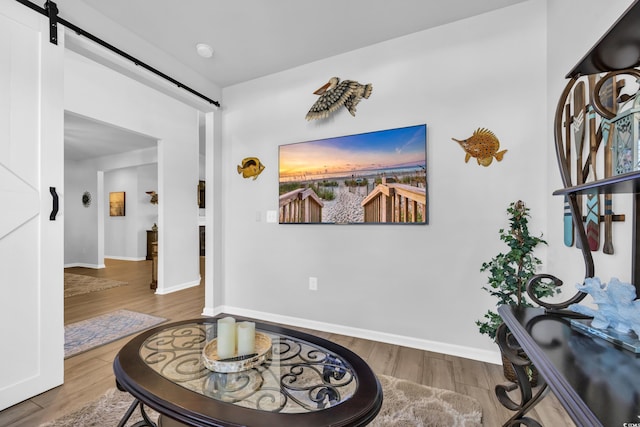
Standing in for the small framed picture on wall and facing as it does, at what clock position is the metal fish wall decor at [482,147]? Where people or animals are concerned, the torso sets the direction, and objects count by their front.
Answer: The metal fish wall decor is roughly at 10 o'clock from the small framed picture on wall.

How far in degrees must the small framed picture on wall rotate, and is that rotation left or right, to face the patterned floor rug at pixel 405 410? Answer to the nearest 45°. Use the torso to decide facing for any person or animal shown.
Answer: approximately 45° to its left

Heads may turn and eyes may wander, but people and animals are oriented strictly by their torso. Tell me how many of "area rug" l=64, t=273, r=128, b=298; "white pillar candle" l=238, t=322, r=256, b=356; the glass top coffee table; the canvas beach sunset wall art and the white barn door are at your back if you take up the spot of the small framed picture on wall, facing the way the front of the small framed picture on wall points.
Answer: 0

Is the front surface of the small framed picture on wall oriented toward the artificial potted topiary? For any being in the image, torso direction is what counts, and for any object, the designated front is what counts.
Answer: no

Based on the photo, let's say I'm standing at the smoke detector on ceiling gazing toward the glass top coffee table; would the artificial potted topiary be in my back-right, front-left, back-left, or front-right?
front-left

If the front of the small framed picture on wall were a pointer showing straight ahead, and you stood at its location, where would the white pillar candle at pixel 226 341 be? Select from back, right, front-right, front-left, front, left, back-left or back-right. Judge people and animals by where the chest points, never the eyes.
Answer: front-left

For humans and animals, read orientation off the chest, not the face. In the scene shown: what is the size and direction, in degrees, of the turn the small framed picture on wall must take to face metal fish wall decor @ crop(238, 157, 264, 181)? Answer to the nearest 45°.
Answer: approximately 45° to its left

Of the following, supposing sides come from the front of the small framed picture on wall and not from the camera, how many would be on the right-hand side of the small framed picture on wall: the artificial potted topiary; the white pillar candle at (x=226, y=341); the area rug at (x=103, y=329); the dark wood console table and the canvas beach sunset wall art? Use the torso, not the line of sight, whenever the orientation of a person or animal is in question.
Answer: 0

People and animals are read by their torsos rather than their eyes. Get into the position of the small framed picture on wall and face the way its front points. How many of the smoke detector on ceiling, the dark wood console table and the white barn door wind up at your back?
0

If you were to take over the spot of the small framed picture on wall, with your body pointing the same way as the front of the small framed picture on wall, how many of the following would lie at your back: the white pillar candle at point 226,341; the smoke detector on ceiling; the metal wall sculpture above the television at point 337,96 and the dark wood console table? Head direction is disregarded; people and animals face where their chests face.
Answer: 0

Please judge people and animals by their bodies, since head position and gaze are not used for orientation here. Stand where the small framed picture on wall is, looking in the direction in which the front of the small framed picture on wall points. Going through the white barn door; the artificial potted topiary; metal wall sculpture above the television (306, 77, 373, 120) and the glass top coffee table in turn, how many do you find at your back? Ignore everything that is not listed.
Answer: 0

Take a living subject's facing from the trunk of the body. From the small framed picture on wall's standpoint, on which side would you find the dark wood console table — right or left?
on its left

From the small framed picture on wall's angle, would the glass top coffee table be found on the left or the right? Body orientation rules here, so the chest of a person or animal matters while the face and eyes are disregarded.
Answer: on its left

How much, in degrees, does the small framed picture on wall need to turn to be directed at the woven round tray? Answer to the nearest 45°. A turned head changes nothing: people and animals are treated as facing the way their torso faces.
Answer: approximately 45° to its left

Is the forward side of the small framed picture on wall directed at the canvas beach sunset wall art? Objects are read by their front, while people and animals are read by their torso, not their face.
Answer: no

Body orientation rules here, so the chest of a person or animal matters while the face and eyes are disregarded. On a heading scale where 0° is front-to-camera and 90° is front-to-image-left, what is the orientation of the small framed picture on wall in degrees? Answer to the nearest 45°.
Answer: approximately 45°

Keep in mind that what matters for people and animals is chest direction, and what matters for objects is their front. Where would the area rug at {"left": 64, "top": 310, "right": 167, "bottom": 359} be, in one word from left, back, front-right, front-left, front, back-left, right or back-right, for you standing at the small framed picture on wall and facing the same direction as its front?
front-left
